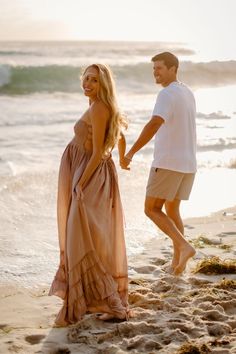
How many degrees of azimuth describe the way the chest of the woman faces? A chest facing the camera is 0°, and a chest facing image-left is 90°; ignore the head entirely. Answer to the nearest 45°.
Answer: approximately 90°

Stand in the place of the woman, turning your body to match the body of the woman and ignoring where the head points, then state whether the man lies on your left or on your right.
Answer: on your right

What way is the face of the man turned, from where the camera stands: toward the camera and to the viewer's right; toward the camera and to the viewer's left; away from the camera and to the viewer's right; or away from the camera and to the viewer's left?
toward the camera and to the viewer's left
